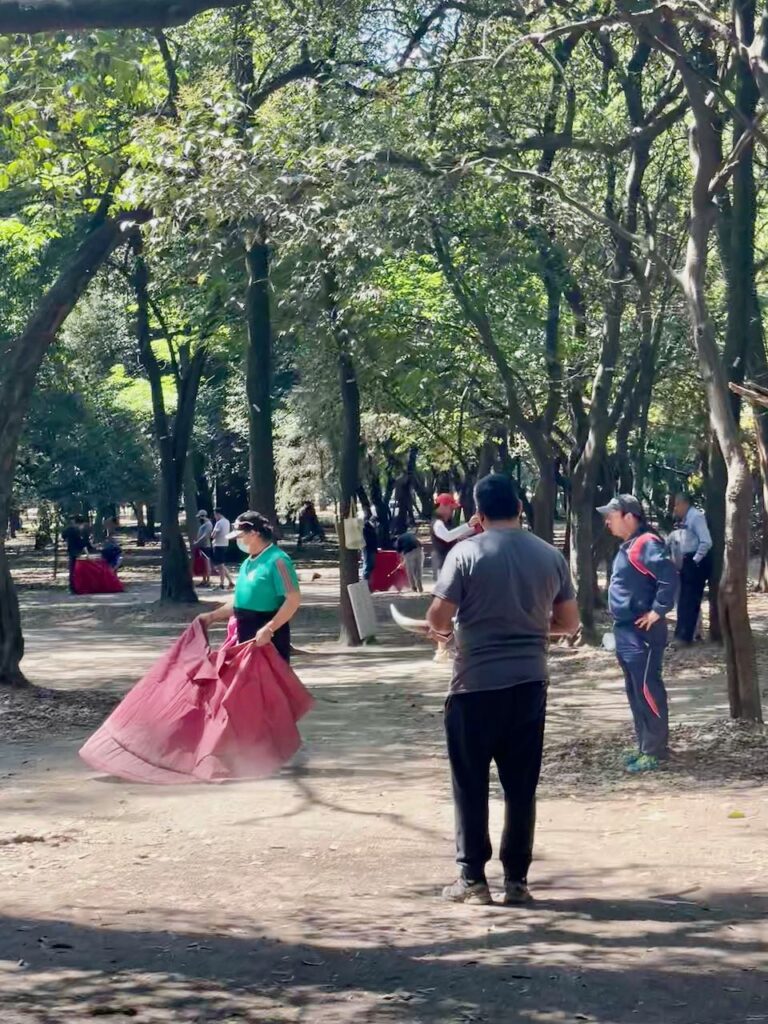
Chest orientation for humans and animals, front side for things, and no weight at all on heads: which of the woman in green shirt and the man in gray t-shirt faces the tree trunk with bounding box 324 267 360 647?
the man in gray t-shirt

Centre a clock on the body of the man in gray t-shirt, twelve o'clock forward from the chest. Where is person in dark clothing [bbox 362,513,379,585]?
The person in dark clothing is roughly at 12 o'clock from the man in gray t-shirt.

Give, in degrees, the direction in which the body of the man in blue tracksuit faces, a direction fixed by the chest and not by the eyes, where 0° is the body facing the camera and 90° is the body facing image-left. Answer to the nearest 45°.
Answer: approximately 90°

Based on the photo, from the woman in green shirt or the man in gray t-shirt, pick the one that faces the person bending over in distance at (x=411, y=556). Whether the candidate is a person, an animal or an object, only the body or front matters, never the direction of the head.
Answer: the man in gray t-shirt

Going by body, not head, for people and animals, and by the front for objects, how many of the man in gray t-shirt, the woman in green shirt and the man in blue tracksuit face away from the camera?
1

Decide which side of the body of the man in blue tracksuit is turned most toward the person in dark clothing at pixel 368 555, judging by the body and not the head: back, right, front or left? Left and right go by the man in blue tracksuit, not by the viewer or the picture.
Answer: right

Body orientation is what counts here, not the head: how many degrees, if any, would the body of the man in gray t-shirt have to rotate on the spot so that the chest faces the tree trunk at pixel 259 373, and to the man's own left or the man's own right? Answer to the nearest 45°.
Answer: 0° — they already face it

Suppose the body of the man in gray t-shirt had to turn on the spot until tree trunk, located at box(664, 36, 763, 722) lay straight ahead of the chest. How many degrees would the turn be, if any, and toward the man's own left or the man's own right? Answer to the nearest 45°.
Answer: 0° — they already face it

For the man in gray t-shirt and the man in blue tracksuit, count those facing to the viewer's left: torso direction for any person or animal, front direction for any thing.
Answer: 1

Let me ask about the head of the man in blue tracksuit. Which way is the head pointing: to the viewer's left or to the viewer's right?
to the viewer's left

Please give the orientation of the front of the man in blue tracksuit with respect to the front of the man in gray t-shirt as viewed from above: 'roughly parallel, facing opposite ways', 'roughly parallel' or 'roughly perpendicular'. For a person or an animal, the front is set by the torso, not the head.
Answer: roughly perpendicular

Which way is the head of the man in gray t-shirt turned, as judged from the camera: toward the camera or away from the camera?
away from the camera

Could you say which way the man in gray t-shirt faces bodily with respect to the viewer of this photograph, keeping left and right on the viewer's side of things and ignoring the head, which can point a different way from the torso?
facing away from the viewer

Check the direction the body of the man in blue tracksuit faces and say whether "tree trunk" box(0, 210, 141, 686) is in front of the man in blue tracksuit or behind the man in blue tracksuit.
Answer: in front
